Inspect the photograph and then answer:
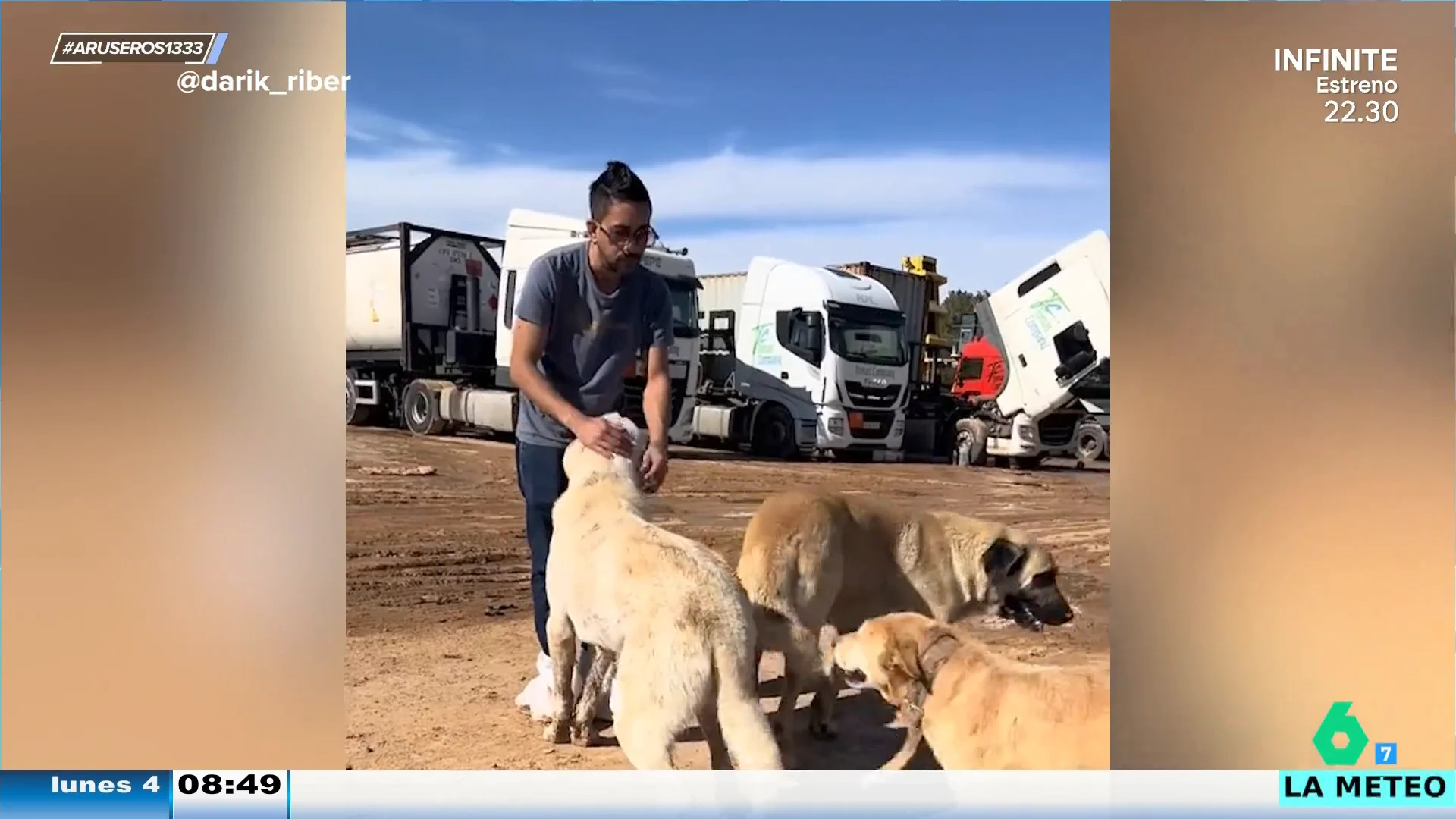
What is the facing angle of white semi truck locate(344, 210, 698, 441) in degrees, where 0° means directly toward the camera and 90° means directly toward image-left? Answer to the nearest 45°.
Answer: approximately 315°

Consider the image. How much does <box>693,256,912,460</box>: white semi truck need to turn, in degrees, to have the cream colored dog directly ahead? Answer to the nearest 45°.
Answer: approximately 45° to its right

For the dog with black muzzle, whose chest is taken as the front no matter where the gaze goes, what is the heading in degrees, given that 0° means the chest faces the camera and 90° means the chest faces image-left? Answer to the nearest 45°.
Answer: approximately 270°

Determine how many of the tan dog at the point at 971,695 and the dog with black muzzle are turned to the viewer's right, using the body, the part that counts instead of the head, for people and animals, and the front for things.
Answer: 1

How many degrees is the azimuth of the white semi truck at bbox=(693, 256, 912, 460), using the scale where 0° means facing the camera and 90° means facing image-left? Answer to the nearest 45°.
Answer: approximately 315°

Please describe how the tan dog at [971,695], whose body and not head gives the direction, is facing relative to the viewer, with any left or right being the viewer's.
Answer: facing to the left of the viewer

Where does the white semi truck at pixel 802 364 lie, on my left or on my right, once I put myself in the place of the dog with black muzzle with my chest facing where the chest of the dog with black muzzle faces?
on my left

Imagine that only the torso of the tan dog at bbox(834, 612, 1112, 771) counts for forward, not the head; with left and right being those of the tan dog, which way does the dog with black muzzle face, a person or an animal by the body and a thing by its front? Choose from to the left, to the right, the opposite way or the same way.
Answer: the opposite way
